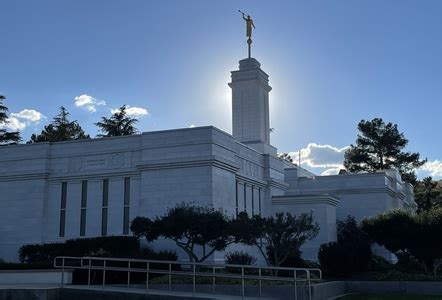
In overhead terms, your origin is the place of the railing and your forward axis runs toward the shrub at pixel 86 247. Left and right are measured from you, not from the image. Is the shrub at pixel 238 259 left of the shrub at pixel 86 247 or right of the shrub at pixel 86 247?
right

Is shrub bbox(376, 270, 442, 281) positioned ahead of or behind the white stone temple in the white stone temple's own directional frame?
ahead
